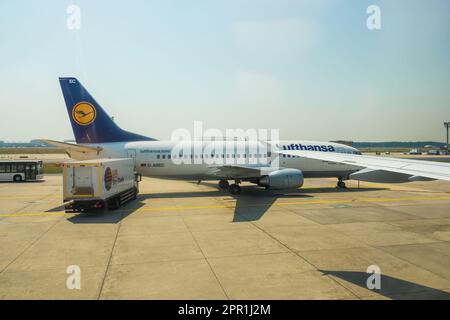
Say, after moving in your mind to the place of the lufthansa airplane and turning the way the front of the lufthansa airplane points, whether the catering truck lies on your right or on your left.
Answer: on your right

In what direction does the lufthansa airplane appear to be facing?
to the viewer's right

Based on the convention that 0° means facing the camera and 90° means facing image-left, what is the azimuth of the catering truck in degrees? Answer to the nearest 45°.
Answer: approximately 225°

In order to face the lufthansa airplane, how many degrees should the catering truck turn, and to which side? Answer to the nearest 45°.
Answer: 0° — it already faces it

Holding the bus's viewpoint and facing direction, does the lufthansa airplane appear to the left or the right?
on its right

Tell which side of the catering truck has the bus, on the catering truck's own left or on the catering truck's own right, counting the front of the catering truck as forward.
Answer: on the catering truck's own left

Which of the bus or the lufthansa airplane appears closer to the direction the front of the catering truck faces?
the lufthansa airplane
